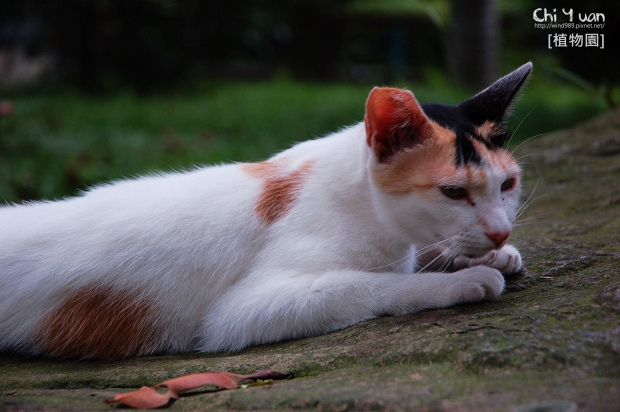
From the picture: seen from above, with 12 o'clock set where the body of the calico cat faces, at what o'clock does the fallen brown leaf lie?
The fallen brown leaf is roughly at 4 o'clock from the calico cat.

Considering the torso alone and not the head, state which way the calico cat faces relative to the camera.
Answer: to the viewer's right
